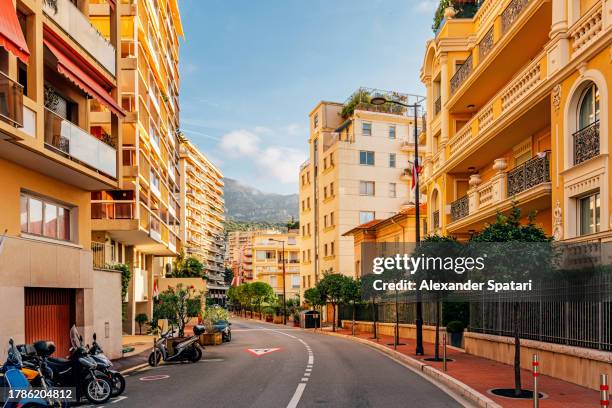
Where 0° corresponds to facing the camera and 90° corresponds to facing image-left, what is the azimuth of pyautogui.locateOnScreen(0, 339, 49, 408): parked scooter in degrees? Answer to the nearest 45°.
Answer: approximately 315°

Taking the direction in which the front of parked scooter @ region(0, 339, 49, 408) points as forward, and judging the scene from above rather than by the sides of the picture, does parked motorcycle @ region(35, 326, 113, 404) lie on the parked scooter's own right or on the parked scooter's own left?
on the parked scooter's own left

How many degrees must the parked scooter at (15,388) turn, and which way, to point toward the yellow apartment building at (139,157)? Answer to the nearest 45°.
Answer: approximately 135° to its left
